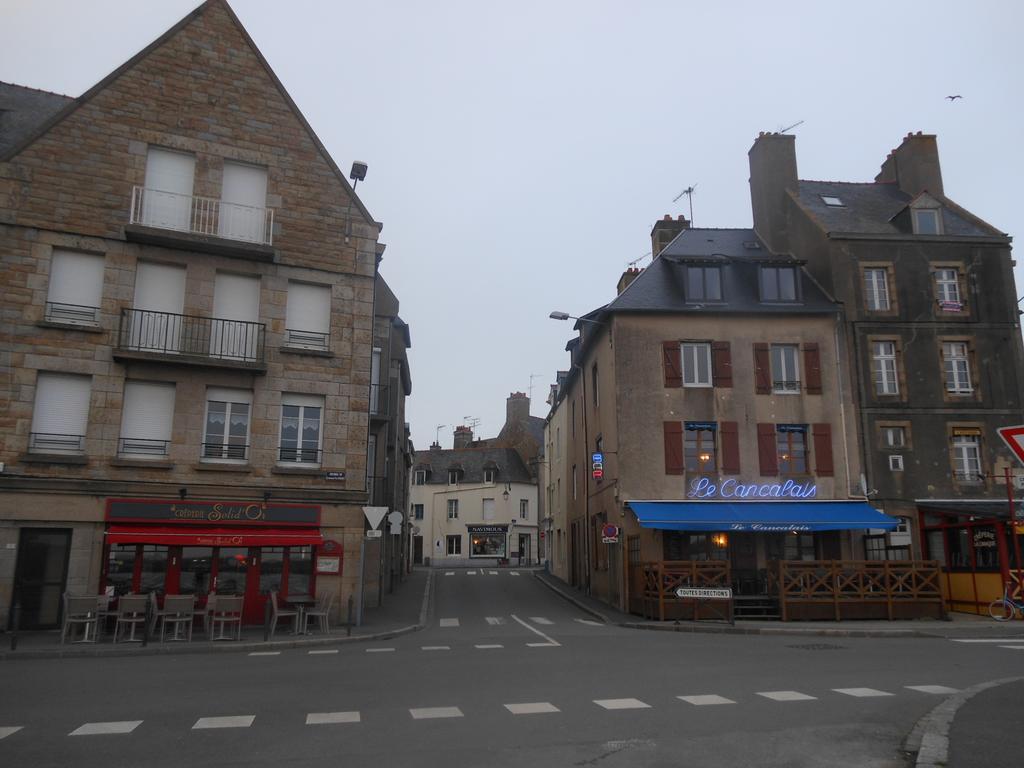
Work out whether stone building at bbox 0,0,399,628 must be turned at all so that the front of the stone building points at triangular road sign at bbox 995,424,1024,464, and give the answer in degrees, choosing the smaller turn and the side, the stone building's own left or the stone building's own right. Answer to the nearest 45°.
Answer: approximately 45° to the stone building's own left

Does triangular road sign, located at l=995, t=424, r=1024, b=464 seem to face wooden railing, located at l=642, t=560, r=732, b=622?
no

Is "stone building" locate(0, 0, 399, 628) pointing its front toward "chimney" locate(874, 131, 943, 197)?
no

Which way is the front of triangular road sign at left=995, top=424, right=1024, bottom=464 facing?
toward the camera

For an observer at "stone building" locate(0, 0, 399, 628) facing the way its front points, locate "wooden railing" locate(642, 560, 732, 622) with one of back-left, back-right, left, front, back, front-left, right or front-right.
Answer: left

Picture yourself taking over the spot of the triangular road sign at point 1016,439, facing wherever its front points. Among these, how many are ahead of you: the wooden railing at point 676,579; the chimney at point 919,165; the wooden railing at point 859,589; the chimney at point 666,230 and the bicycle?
0

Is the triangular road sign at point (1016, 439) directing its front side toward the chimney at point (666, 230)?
no

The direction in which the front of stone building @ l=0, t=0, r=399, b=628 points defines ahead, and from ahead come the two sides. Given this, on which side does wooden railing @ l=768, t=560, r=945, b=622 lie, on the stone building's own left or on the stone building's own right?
on the stone building's own left

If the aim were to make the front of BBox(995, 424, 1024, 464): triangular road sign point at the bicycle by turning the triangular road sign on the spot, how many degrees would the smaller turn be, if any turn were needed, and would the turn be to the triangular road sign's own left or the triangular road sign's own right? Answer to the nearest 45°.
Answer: approximately 180°

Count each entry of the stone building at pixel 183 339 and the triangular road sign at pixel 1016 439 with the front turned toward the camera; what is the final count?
2

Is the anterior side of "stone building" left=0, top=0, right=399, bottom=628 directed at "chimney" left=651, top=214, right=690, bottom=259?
no

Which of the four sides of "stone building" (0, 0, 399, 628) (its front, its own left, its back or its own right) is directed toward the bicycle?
left

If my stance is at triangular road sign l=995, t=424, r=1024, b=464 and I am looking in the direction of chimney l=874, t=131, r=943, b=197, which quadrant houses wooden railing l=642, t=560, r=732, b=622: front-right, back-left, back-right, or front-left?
front-left

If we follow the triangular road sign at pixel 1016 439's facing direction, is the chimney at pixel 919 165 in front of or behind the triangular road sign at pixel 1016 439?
behind
